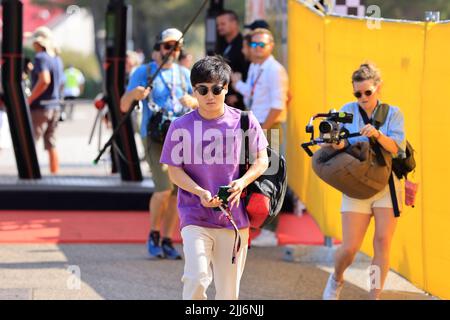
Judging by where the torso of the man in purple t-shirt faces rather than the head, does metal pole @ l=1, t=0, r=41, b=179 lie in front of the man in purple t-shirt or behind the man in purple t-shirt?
behind

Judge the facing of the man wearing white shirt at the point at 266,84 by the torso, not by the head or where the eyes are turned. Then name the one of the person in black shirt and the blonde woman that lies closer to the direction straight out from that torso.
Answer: the blonde woman

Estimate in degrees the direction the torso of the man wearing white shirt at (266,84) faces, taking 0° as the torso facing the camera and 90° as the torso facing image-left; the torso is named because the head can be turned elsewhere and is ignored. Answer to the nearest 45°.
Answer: approximately 45°

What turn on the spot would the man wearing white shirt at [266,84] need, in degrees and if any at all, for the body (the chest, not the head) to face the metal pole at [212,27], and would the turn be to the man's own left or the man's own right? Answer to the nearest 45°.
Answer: approximately 135° to the man's own right

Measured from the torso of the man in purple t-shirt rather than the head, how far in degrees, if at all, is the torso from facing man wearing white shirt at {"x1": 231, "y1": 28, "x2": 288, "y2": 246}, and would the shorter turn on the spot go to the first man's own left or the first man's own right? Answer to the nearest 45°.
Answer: approximately 180°

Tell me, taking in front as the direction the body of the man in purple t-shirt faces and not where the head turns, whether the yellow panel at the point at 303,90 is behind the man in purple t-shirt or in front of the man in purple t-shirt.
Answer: behind

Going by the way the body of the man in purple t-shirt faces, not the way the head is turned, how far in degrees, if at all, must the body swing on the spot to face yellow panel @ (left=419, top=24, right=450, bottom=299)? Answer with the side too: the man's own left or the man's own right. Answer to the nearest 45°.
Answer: approximately 135° to the man's own left

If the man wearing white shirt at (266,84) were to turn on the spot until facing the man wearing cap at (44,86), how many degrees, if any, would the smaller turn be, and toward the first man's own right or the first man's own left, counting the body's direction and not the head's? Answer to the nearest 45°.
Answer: approximately 90° to the first man's own right

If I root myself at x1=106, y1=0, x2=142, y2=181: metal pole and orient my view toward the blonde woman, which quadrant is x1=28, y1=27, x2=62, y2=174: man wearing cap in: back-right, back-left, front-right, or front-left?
back-right

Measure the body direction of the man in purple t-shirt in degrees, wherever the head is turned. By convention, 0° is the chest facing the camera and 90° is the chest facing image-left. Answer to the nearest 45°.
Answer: approximately 0°
